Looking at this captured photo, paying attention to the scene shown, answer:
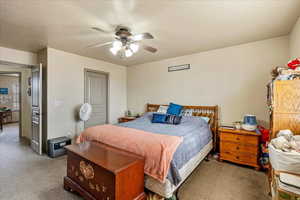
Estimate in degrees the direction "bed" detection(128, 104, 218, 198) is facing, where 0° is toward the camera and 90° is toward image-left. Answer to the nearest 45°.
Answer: approximately 45°

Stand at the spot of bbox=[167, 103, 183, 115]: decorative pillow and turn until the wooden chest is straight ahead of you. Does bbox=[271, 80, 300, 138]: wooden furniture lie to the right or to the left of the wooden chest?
left

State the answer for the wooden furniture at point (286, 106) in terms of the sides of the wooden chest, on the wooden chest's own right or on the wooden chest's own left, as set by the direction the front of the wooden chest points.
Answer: on the wooden chest's own left

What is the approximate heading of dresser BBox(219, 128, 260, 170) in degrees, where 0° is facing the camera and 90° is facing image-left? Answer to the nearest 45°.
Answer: approximately 45°

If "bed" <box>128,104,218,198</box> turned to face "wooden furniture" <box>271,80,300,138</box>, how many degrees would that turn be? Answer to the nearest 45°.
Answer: approximately 90° to its left

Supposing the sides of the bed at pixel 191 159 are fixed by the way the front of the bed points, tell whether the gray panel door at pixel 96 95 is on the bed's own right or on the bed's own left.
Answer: on the bed's own right

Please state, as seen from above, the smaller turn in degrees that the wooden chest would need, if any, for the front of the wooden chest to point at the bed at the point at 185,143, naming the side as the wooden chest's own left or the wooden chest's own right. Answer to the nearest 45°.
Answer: approximately 135° to the wooden chest's own left

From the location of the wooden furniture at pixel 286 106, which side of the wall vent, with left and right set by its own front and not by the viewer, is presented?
left
